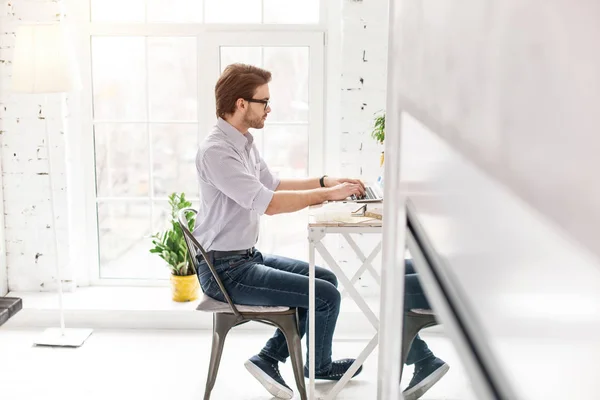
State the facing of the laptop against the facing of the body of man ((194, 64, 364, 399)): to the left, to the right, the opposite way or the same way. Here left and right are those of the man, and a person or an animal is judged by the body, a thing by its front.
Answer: the opposite way

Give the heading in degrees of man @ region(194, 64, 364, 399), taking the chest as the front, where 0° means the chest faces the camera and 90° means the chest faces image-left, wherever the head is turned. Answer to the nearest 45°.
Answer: approximately 270°

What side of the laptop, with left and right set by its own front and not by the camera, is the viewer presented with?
left

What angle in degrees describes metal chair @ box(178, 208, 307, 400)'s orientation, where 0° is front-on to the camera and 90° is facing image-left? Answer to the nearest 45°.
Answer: approximately 270°

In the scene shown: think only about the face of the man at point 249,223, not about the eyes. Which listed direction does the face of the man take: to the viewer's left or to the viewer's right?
to the viewer's right

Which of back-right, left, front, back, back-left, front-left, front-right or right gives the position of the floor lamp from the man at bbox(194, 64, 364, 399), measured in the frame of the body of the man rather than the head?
back-left

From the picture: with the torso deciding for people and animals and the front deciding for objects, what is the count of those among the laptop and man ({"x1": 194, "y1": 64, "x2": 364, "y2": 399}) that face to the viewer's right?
1

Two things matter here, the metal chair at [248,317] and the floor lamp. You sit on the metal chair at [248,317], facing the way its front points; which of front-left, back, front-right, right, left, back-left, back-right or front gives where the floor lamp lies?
back-left
